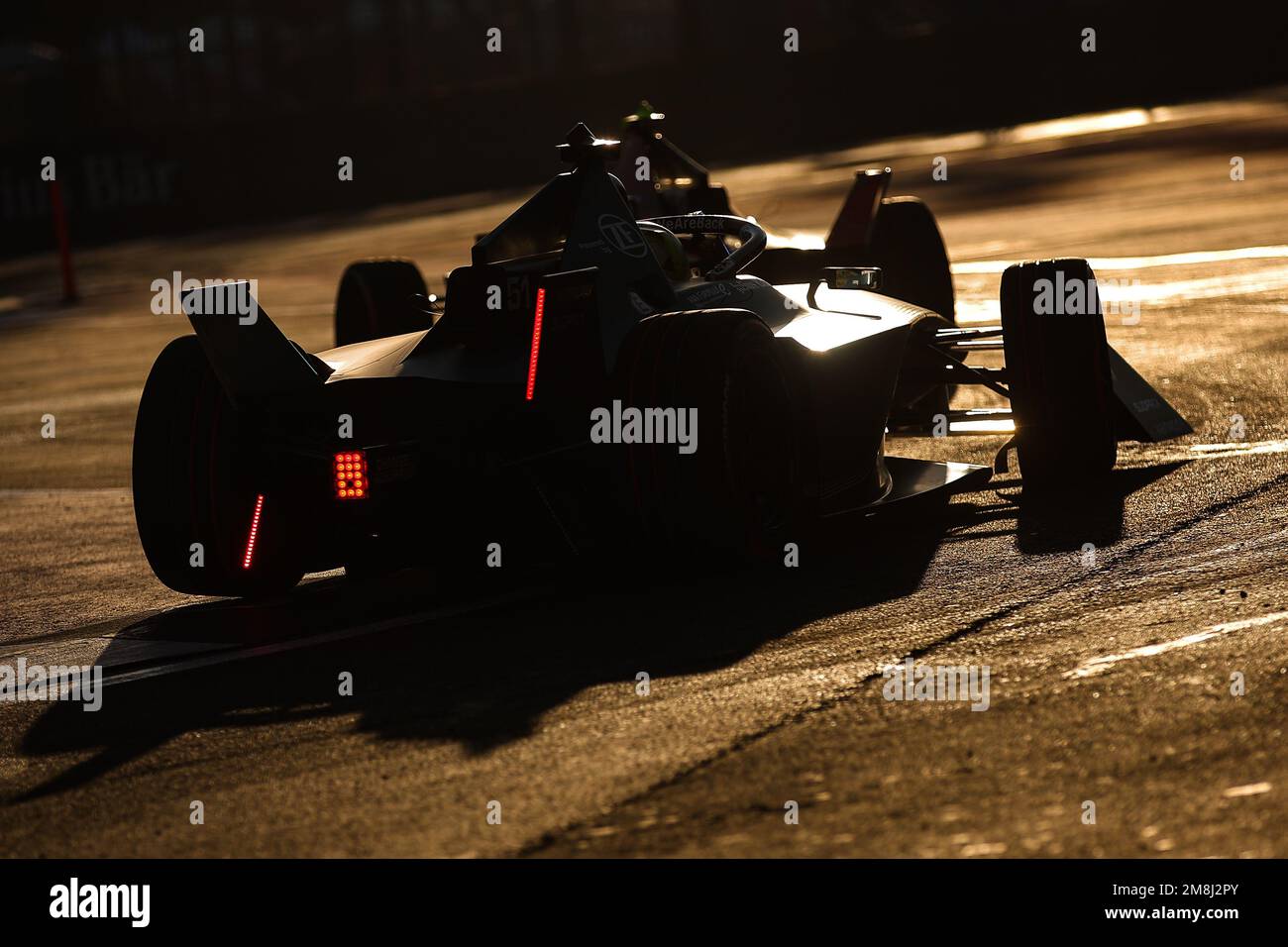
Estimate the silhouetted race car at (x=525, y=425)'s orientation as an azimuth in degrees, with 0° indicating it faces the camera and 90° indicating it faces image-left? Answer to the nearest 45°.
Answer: approximately 225°
